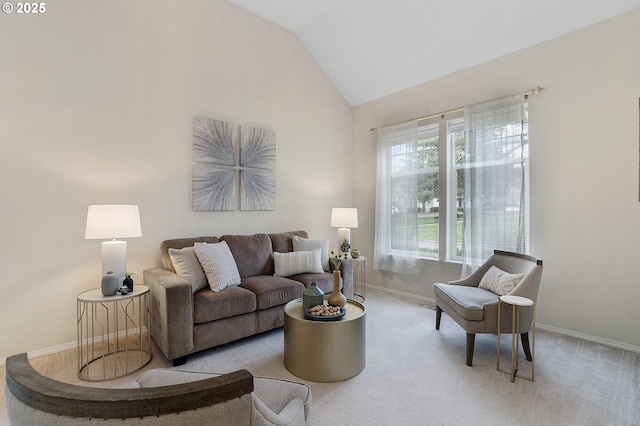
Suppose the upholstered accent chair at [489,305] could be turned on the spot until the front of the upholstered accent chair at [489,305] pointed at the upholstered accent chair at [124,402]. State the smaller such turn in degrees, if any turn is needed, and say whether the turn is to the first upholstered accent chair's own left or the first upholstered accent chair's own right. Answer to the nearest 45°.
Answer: approximately 45° to the first upholstered accent chair's own left

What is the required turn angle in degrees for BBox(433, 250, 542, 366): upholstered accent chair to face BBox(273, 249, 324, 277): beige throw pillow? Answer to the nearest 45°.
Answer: approximately 45° to its right

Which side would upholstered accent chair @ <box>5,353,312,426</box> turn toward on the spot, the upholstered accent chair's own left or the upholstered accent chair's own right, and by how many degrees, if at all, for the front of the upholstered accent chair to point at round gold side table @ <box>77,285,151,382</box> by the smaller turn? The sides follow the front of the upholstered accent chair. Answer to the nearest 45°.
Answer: approximately 45° to the upholstered accent chair's own left

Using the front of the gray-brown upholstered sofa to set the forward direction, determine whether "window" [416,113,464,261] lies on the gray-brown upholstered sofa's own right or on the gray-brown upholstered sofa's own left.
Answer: on the gray-brown upholstered sofa's own left

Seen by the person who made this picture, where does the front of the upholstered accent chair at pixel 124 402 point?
facing away from the viewer and to the right of the viewer

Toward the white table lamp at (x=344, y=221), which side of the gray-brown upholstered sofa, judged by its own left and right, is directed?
left

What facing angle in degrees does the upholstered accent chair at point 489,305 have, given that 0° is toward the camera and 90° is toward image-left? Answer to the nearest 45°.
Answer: approximately 45°

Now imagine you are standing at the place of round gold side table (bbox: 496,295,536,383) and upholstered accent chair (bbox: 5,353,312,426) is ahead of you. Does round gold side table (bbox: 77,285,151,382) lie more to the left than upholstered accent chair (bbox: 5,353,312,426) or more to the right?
right
